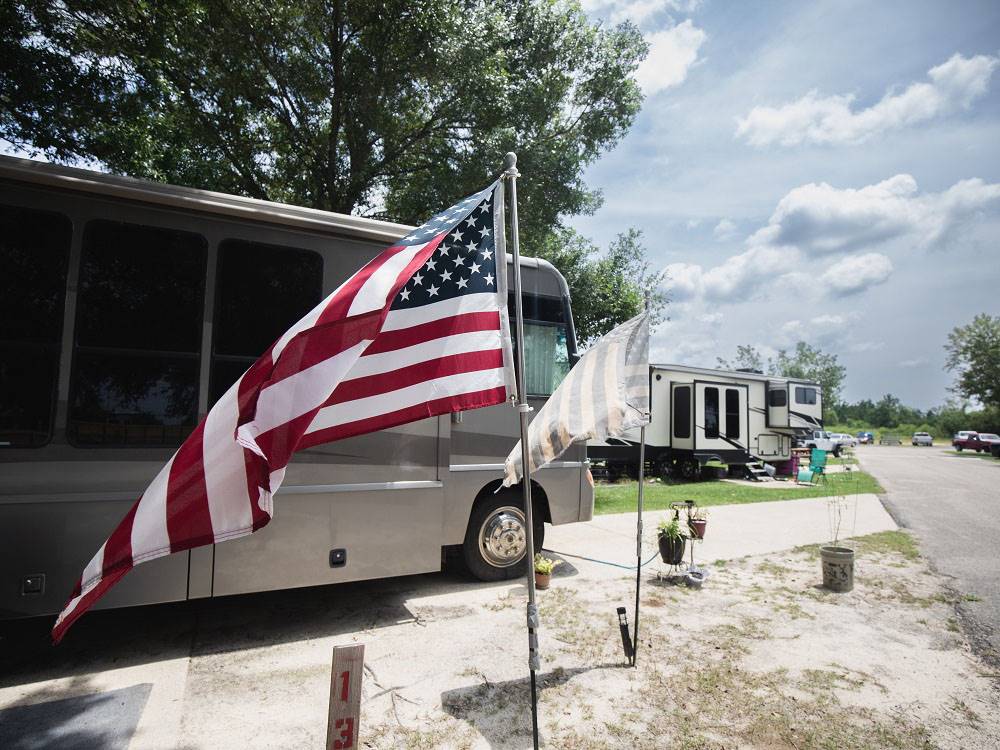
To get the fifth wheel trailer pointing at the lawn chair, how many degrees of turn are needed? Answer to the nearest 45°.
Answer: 0° — it already faces it

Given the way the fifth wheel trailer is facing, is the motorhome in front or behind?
behind

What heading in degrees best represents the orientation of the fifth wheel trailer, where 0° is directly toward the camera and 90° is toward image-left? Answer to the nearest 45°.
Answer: approximately 225°

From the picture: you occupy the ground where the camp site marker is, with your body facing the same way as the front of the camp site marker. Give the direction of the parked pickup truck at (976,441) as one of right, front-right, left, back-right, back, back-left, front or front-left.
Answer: back-left

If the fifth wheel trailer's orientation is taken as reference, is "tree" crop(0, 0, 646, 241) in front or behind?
behind

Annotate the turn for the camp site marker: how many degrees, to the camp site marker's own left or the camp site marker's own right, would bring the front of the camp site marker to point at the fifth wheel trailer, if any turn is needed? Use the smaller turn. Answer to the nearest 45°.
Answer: approximately 135° to the camp site marker's own left

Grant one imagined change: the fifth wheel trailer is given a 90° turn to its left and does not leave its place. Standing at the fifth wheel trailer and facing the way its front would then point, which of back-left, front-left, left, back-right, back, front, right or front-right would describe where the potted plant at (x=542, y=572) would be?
back-left

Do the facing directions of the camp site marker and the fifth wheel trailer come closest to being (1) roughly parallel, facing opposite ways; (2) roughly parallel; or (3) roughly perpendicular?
roughly perpendicular

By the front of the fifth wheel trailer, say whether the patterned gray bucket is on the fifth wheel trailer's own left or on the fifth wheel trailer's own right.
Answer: on the fifth wheel trailer's own right

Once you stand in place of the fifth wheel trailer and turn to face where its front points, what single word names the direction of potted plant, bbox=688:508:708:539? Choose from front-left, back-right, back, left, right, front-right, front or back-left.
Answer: back-right

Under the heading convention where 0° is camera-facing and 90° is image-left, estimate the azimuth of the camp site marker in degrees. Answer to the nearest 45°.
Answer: approximately 0°

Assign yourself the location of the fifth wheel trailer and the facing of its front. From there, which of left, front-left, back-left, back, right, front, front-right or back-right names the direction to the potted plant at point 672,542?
back-right

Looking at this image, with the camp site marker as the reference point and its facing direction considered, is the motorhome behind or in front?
behind

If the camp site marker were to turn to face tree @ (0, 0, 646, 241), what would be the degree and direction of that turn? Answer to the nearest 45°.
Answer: approximately 180°
